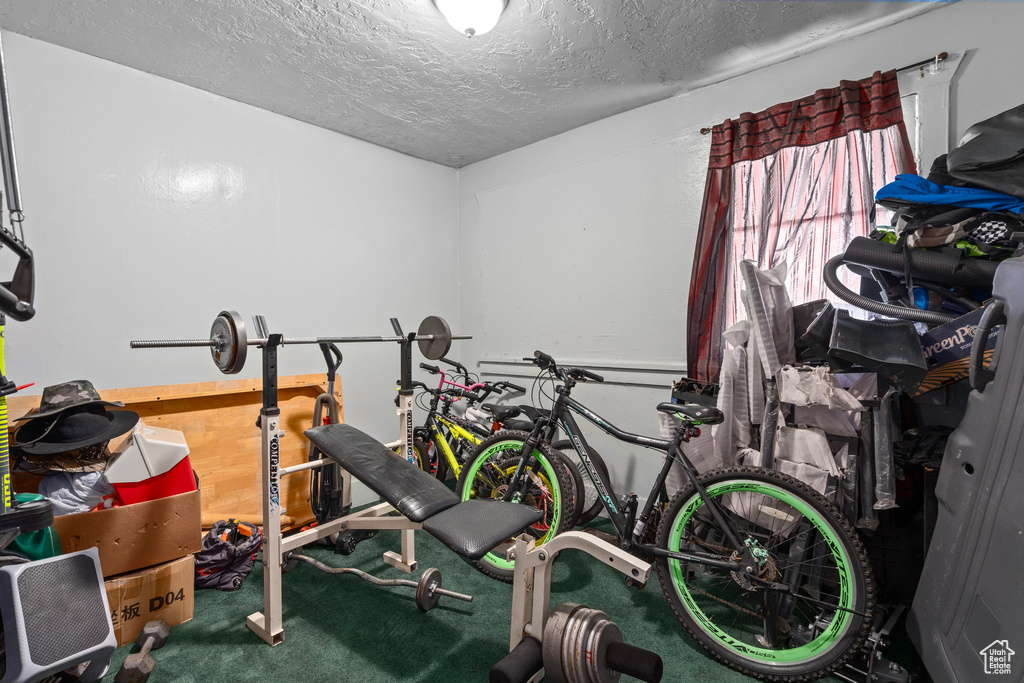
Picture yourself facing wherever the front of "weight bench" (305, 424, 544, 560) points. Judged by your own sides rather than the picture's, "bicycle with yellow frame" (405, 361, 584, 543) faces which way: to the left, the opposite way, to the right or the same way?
the opposite way

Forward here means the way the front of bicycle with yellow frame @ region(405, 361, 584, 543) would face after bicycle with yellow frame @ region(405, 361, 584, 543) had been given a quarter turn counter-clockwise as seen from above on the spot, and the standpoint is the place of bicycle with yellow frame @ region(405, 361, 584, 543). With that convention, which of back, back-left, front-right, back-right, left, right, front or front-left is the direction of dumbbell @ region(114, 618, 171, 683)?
front

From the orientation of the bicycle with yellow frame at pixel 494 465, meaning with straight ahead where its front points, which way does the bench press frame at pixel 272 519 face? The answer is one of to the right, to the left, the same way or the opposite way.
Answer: the opposite way

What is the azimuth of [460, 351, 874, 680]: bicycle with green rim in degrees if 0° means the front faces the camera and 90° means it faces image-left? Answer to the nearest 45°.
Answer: approximately 135°

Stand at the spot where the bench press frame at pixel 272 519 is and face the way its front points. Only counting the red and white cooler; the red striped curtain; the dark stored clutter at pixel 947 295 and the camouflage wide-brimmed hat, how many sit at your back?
2

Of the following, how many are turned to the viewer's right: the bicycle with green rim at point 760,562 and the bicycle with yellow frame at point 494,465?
0

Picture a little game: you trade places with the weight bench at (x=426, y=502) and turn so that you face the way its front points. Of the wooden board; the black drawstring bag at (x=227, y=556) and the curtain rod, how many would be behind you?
2

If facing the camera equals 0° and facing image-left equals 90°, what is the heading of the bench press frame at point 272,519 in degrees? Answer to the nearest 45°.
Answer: approximately 315°

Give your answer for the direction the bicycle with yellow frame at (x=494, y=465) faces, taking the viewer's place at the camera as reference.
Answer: facing away from the viewer and to the left of the viewer

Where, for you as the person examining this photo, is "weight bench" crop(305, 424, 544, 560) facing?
facing the viewer and to the right of the viewer
